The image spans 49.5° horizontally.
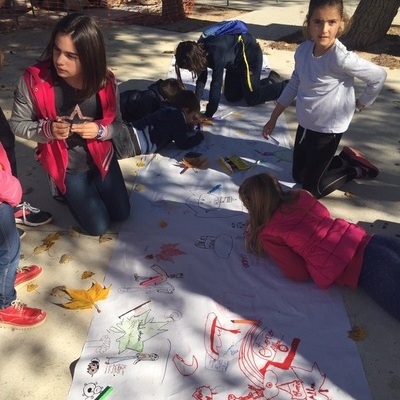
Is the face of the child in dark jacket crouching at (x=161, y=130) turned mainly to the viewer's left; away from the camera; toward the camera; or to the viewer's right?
to the viewer's right

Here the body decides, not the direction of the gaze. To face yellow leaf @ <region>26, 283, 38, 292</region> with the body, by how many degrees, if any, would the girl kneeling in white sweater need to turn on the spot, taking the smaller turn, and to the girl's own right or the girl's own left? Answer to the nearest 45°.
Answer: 0° — they already face it

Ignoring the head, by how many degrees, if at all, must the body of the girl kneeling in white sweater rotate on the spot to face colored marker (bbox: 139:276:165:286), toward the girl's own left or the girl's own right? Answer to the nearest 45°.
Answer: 0° — they already face it

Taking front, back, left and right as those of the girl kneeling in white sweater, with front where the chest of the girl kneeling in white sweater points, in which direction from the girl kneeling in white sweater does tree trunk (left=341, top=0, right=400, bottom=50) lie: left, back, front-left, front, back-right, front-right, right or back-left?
back-right

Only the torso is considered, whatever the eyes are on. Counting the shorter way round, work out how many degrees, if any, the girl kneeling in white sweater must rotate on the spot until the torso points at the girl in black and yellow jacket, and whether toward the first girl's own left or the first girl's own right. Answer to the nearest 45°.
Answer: approximately 90° to the first girl's own right

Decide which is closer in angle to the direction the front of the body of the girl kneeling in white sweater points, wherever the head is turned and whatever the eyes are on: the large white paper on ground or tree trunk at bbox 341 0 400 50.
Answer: the large white paper on ground

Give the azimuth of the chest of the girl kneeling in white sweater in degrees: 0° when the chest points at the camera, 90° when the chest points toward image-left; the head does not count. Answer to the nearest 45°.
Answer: approximately 45°

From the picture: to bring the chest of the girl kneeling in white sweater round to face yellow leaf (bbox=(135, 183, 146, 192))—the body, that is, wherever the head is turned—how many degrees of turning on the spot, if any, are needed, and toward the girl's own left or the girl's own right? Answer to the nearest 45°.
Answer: approximately 45° to the girl's own right

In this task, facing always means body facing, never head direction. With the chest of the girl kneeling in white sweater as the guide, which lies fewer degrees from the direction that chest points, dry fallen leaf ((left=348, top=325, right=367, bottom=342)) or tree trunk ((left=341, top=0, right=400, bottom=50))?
the dry fallen leaf
